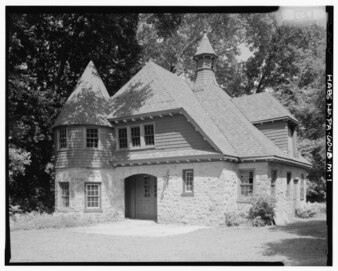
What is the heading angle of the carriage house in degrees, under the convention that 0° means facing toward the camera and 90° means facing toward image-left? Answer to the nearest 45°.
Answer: approximately 45°

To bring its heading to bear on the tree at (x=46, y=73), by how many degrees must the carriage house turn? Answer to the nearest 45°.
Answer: approximately 45° to its right

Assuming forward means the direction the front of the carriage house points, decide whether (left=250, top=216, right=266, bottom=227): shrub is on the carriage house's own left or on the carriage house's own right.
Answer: on the carriage house's own left

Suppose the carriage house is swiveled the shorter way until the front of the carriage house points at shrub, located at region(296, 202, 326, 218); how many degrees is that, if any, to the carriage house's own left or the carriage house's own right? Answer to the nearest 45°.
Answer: approximately 135° to the carriage house's own left
